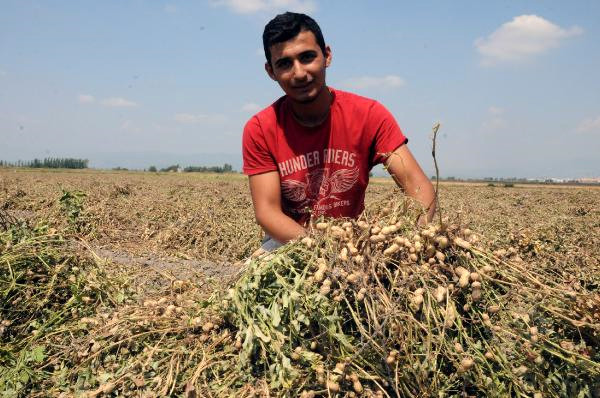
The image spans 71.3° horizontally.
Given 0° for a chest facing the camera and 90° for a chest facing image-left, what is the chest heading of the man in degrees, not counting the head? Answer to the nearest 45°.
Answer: approximately 0°

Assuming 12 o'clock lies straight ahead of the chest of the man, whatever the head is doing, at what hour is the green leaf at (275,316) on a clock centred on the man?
The green leaf is roughly at 12 o'clock from the man.

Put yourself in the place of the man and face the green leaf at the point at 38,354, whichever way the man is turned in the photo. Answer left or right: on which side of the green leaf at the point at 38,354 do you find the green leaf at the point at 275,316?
left

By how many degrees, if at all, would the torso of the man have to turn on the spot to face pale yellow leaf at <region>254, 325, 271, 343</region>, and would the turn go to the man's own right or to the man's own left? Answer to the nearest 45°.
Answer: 0° — they already face it

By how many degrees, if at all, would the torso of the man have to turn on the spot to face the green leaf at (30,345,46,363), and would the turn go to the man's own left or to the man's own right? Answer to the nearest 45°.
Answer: approximately 45° to the man's own right
